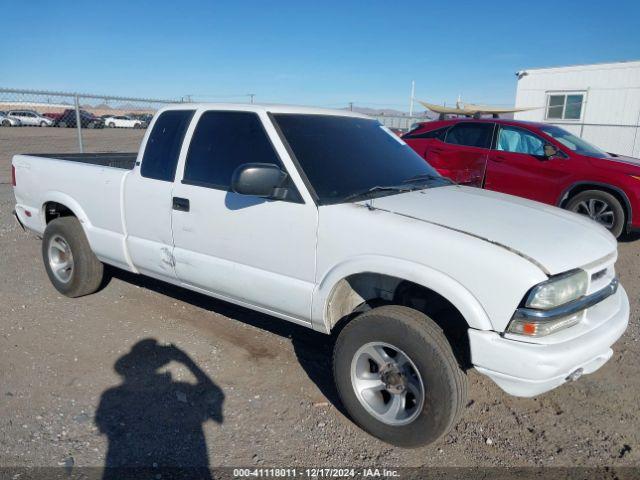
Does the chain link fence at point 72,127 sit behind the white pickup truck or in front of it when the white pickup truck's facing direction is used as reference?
behind

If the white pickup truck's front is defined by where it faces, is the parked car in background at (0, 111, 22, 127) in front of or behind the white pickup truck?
behind

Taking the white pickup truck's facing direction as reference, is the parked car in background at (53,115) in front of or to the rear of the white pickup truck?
to the rear

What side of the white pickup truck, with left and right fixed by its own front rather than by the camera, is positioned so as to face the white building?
left

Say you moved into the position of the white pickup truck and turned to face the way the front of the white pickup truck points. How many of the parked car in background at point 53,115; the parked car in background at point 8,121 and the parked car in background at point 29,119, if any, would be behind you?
3

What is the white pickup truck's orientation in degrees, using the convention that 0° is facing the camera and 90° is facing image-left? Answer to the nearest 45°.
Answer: approximately 315°
